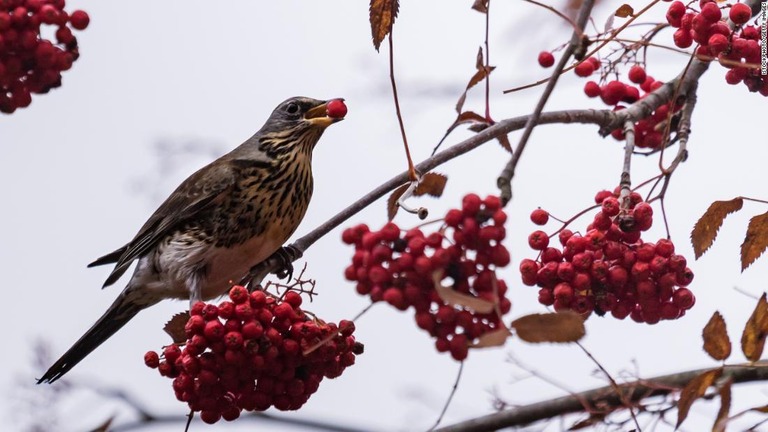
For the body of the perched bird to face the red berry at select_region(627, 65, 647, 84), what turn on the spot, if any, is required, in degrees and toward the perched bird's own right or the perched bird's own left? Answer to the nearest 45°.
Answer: approximately 45° to the perched bird's own right

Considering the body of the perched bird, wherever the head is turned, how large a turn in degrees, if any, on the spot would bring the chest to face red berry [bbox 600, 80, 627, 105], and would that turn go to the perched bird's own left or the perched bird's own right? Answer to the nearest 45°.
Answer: approximately 45° to the perched bird's own right

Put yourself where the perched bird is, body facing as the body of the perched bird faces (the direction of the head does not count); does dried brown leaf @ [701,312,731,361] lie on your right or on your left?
on your left

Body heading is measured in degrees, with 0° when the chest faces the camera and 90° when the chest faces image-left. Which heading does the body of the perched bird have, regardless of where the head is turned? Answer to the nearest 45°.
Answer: approximately 270°
